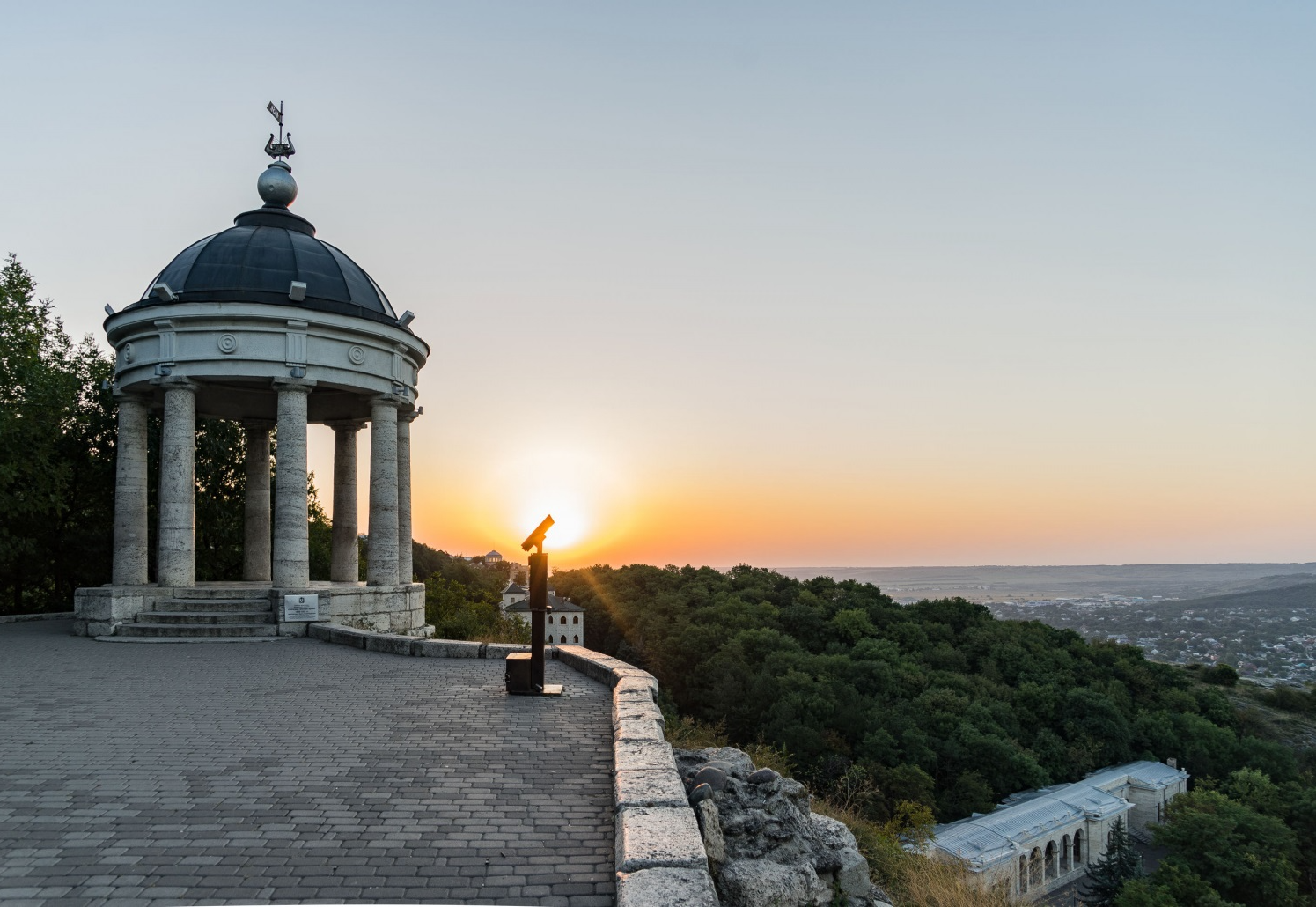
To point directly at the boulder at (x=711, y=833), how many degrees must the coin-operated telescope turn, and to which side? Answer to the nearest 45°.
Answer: approximately 90° to its right

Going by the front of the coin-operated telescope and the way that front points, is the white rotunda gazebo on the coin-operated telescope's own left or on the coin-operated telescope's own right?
on the coin-operated telescope's own left

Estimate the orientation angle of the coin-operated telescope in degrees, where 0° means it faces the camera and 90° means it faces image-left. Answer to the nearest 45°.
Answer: approximately 270°

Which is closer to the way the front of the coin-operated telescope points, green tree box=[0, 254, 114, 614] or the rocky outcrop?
the rocky outcrop

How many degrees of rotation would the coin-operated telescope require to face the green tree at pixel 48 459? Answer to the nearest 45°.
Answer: approximately 135° to its left
